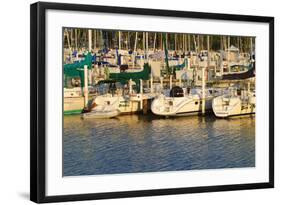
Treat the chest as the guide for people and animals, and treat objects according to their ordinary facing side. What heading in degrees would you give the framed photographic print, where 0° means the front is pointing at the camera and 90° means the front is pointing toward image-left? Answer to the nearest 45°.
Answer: approximately 315°
